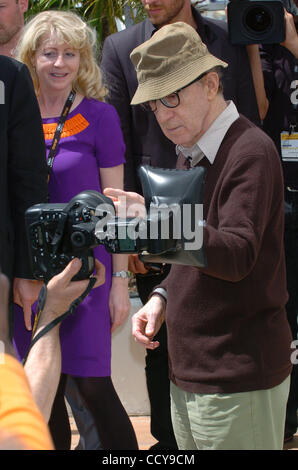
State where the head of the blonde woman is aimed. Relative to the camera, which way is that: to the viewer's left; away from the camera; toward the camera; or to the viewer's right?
toward the camera

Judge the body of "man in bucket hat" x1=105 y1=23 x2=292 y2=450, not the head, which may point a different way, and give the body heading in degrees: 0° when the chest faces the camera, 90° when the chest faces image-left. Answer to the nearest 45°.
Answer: approximately 45°

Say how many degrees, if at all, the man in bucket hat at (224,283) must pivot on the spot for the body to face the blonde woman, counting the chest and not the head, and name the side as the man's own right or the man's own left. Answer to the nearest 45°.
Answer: approximately 90° to the man's own right
